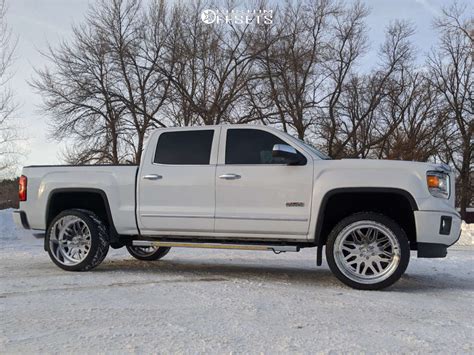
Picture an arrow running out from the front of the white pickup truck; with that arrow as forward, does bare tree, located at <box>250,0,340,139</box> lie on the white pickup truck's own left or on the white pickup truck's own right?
on the white pickup truck's own left

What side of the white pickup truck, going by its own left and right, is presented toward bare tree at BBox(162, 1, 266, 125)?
left

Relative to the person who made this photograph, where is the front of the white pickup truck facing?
facing to the right of the viewer

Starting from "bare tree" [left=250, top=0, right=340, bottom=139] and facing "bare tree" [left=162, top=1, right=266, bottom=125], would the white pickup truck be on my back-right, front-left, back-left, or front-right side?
front-left
